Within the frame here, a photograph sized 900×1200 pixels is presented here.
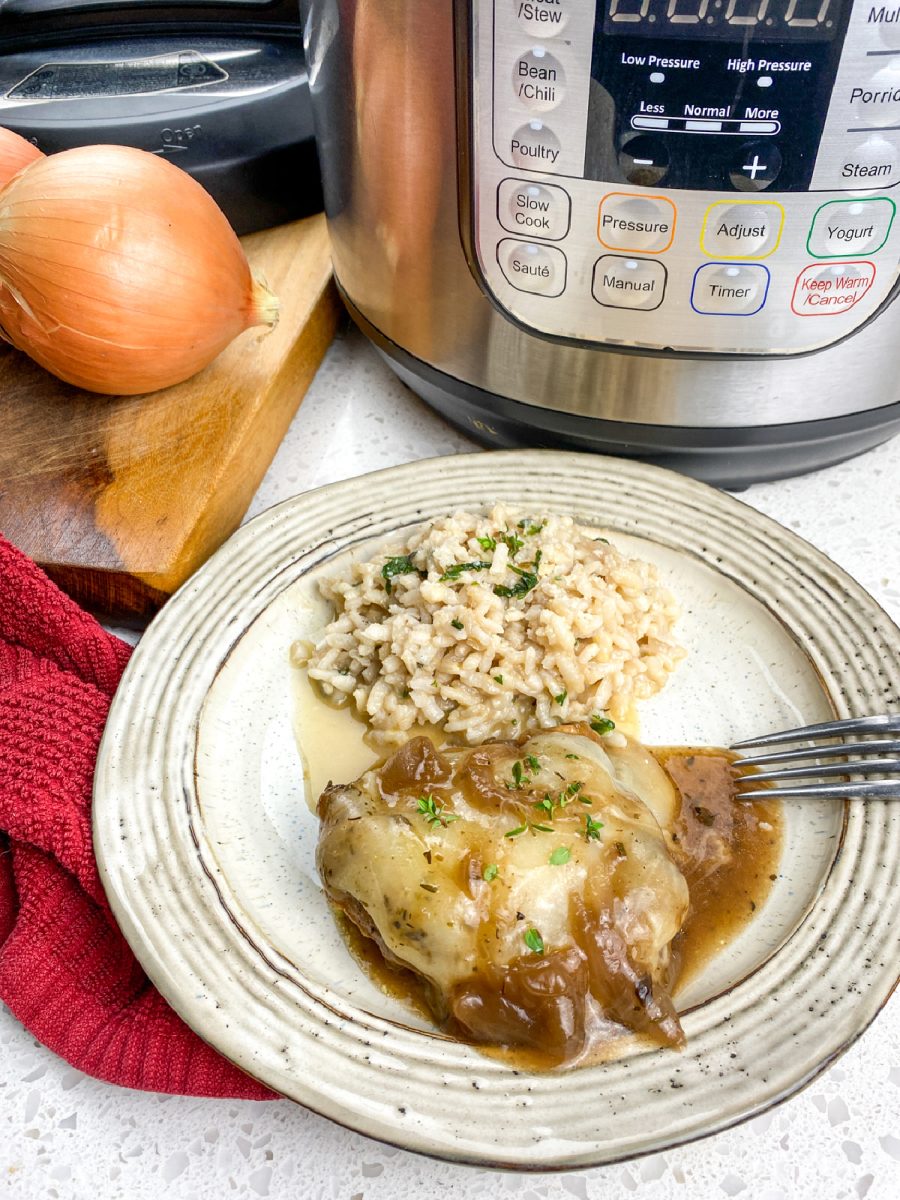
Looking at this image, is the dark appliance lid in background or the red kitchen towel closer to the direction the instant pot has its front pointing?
the red kitchen towel

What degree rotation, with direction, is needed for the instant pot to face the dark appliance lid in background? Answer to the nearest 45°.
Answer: approximately 135° to its right

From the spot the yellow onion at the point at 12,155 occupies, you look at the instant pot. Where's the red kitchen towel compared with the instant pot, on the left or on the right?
right

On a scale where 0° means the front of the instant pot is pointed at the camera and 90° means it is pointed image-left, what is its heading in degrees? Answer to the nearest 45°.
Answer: approximately 0°

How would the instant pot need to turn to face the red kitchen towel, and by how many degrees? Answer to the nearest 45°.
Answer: approximately 45° to its right

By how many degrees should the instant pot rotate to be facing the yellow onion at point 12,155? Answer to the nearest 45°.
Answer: approximately 90° to its right
